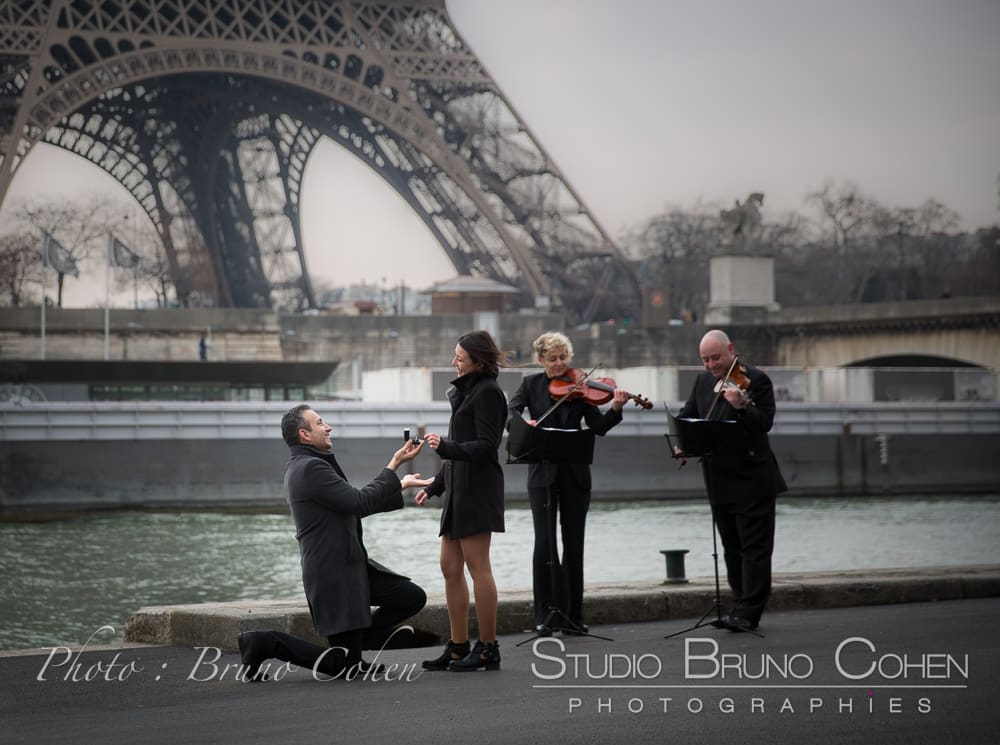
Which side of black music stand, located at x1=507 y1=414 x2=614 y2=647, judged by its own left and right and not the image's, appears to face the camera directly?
back

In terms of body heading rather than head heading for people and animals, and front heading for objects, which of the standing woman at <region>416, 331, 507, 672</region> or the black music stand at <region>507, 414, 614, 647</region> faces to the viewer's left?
the standing woman

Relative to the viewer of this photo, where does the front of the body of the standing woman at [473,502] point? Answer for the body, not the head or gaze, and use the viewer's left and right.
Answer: facing to the left of the viewer

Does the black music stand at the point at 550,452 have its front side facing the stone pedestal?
yes

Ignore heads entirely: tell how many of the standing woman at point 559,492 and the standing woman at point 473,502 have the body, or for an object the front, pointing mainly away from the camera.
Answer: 0

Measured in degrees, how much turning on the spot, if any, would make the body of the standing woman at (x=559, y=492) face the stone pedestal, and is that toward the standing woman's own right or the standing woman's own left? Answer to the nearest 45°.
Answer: approximately 180°

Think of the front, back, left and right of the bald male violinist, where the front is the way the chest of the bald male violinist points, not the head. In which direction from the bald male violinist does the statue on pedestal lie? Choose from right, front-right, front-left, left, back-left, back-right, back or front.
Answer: back-right

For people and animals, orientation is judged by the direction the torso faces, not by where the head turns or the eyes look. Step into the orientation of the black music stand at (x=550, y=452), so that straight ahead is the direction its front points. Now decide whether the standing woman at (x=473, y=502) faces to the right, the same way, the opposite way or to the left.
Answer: to the left

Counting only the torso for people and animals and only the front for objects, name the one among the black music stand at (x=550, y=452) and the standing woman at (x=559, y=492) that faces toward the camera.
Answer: the standing woman

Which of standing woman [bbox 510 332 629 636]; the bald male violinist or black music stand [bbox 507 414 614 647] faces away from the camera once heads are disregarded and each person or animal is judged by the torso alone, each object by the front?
the black music stand

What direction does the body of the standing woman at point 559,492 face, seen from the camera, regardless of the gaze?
toward the camera

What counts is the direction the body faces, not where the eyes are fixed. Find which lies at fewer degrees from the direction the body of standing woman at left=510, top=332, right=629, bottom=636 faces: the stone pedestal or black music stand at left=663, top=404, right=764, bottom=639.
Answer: the black music stand

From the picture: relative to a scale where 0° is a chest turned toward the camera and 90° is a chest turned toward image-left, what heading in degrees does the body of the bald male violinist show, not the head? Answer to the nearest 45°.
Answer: approximately 45°

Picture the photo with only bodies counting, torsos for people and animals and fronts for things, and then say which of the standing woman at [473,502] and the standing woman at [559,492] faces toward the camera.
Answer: the standing woman at [559,492]

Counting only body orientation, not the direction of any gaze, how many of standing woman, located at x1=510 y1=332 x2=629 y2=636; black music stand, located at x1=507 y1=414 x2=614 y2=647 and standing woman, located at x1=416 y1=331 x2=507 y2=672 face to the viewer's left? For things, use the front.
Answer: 1

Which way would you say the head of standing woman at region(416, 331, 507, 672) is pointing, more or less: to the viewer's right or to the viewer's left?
to the viewer's left
